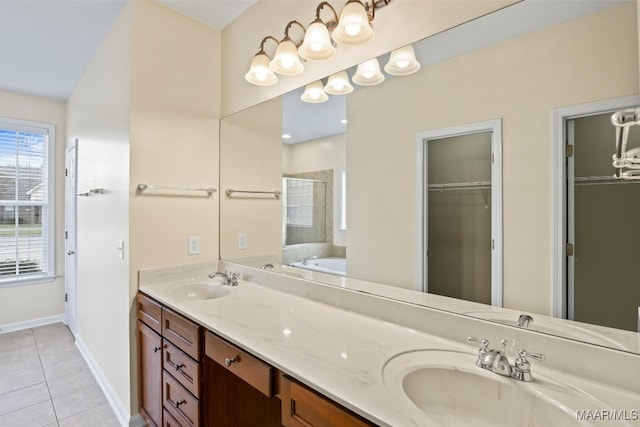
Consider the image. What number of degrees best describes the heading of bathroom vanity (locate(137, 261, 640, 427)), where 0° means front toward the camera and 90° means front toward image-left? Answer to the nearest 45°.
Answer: approximately 45°

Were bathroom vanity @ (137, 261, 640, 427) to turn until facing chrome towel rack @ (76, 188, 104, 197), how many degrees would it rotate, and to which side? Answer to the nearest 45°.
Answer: approximately 90° to its right

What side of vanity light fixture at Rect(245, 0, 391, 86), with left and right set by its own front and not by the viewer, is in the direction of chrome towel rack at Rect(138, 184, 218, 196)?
right
